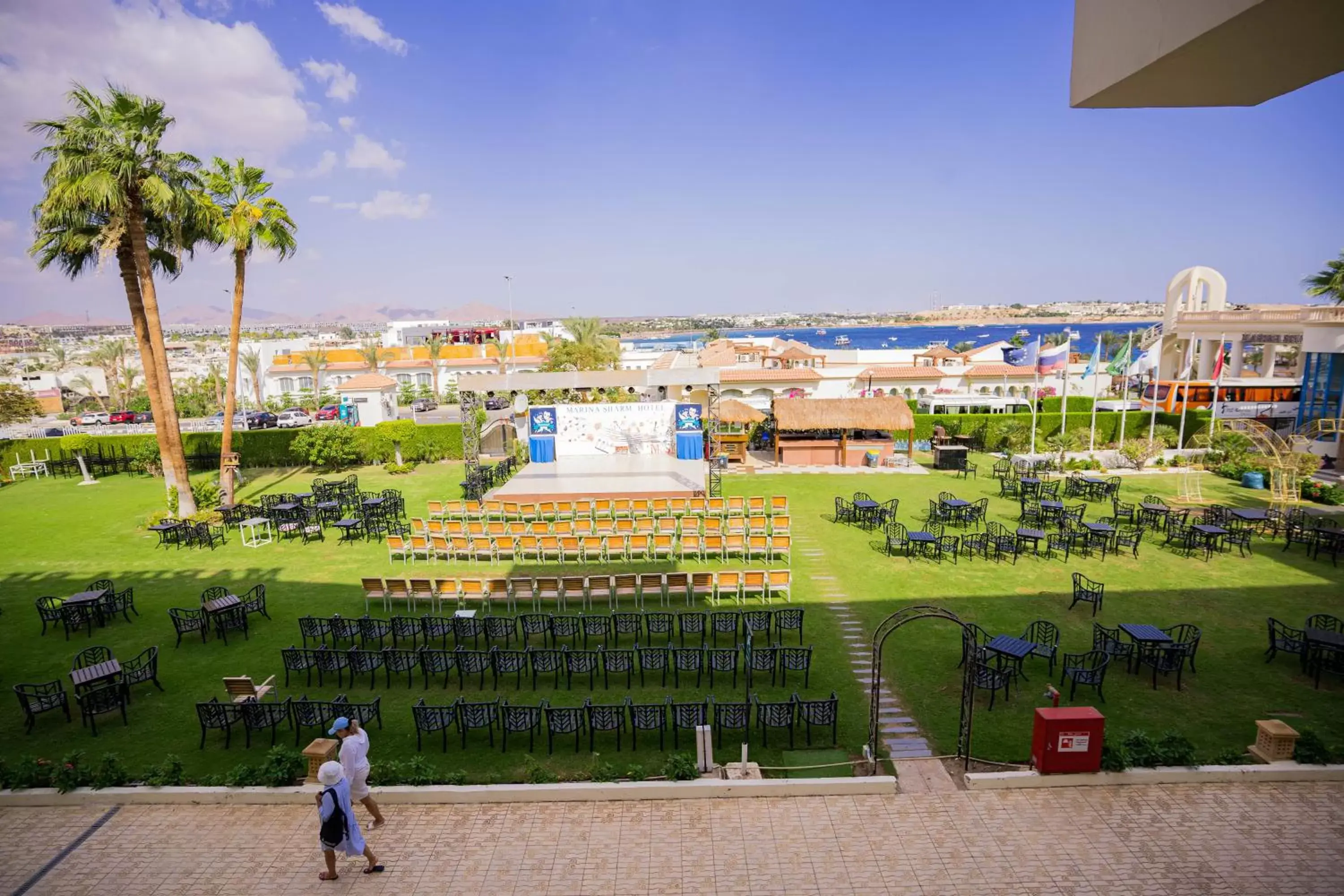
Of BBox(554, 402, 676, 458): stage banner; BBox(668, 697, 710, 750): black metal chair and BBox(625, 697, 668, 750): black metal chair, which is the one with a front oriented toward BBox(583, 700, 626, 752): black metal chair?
the stage banner

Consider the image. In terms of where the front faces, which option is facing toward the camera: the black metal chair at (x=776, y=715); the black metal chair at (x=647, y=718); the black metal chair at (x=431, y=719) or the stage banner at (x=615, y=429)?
the stage banner

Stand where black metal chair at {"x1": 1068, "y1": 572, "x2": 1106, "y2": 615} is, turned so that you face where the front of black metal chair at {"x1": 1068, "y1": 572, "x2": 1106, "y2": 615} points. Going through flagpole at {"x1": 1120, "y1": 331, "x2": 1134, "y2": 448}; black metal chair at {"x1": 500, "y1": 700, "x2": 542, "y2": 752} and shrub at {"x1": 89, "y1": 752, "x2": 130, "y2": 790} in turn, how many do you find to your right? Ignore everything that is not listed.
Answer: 2

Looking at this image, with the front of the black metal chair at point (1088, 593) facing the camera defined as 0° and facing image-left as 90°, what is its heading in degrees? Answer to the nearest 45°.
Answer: approximately 315°

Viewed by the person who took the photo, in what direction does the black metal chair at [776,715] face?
facing away from the viewer

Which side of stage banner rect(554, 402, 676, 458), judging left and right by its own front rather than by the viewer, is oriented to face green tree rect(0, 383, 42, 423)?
right

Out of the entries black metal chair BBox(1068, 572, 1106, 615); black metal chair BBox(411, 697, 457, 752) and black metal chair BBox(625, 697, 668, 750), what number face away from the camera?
2

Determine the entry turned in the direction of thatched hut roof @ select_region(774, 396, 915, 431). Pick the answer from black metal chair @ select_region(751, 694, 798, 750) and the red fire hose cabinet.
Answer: the black metal chair

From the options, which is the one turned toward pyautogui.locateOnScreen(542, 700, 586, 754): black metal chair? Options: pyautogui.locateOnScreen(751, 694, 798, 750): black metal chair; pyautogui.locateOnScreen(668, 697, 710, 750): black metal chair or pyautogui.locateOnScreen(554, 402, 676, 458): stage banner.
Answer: the stage banner

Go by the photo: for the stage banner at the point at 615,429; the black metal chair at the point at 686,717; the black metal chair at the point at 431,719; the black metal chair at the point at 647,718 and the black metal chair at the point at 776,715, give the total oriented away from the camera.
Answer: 4

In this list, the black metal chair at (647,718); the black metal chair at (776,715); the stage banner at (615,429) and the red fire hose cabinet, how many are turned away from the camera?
2

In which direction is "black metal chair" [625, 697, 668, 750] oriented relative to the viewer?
away from the camera

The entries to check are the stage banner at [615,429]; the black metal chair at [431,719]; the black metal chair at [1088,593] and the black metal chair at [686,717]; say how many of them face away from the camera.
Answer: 2

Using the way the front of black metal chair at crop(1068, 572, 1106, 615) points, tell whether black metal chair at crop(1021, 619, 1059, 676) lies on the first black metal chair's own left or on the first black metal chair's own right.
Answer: on the first black metal chair's own right

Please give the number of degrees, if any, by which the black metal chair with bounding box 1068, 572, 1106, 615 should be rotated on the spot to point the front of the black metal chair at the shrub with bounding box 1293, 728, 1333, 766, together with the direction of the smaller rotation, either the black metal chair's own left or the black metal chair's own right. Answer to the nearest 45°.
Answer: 0° — it already faces it

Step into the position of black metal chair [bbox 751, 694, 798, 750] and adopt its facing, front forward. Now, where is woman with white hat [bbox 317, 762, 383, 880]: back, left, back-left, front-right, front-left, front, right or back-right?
back-left

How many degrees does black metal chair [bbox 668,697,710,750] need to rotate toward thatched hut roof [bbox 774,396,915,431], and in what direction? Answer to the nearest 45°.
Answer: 0° — it already faces it
